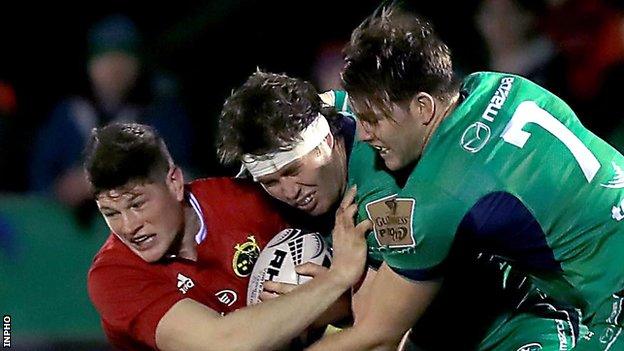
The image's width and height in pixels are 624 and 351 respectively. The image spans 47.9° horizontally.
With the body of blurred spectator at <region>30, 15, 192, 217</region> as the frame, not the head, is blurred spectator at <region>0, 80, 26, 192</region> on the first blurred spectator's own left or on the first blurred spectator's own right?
on the first blurred spectator's own right

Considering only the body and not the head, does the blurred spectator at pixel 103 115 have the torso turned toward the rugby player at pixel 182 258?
yes

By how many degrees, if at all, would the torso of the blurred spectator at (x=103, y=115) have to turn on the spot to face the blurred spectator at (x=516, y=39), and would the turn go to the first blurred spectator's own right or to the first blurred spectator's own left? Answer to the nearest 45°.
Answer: approximately 90° to the first blurred spectator's own left

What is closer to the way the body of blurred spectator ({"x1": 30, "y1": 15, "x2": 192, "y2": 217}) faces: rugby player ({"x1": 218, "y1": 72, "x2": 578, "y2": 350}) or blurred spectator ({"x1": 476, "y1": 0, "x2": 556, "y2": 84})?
the rugby player

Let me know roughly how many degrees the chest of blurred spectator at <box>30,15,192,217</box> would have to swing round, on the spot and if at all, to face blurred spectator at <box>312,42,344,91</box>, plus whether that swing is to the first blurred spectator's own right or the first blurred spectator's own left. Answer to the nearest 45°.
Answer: approximately 90° to the first blurred spectator's own left

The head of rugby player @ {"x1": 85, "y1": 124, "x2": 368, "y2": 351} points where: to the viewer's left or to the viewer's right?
to the viewer's left

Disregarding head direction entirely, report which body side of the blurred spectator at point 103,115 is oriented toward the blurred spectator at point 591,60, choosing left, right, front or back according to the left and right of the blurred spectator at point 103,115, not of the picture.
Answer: left

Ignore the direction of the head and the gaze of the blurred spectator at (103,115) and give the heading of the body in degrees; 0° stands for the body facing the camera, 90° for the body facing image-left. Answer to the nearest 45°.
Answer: approximately 0°
